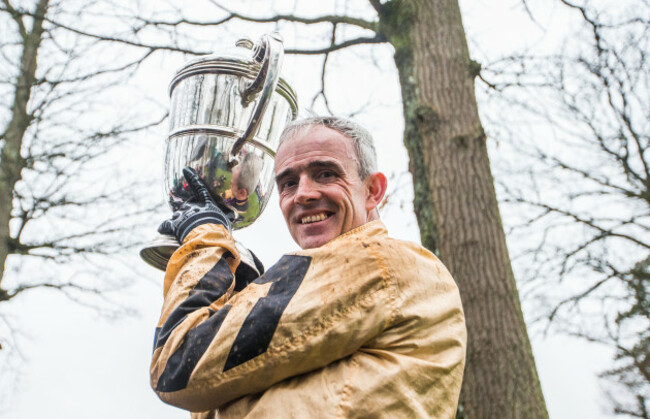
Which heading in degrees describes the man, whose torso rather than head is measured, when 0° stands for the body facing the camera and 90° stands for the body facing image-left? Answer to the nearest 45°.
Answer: approximately 90°
